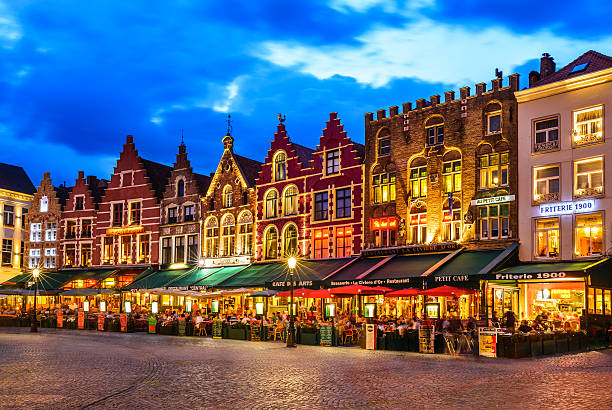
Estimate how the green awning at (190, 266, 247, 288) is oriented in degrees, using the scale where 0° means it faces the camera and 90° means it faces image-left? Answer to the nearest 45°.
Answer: approximately 45°

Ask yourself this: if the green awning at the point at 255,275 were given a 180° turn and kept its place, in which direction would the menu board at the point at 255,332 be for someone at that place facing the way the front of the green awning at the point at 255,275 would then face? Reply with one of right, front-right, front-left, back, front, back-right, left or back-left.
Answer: back-right

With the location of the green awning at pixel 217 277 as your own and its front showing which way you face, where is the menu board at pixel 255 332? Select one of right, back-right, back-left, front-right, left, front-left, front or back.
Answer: front-left

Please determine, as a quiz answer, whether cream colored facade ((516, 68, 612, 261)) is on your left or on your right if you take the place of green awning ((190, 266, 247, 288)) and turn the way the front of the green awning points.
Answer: on your left

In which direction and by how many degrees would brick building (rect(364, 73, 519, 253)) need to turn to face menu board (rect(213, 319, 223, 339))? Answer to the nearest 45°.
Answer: approximately 45° to its right

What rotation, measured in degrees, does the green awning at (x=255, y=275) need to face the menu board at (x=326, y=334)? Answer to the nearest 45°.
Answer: approximately 45° to its left

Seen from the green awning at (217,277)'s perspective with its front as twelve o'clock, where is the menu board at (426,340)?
The menu board is roughly at 10 o'clock from the green awning.

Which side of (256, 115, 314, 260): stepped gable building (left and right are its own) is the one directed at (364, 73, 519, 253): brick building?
left

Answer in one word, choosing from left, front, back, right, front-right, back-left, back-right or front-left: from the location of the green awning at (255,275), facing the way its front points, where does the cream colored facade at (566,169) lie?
left
